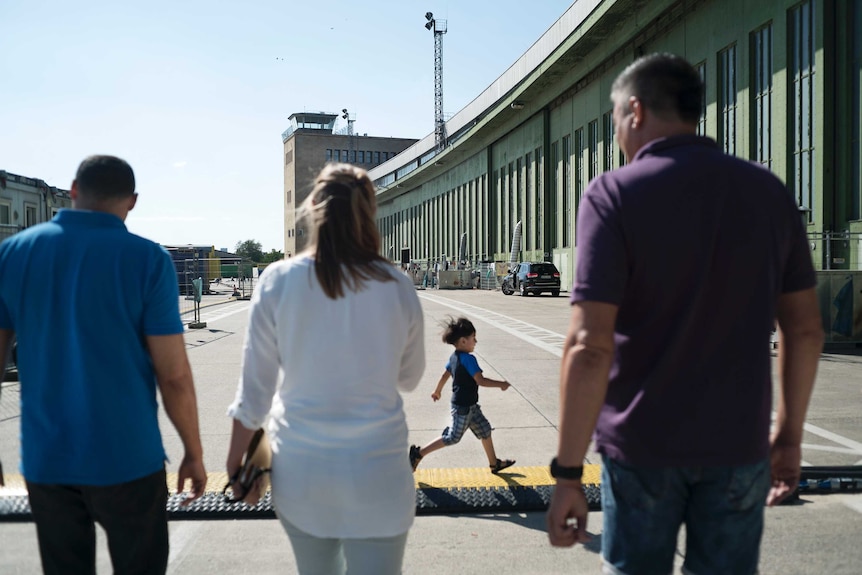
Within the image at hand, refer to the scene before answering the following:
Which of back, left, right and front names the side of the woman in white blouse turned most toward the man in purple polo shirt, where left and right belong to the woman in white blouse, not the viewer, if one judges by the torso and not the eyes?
right

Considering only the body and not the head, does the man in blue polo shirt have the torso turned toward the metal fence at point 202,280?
yes

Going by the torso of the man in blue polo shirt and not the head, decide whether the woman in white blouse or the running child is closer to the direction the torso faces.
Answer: the running child

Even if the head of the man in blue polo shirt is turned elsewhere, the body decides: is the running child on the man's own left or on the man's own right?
on the man's own right

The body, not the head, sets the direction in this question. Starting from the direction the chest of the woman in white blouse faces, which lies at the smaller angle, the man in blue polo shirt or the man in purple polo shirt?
the man in blue polo shirt

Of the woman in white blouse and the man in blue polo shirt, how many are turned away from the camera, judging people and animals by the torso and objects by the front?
2

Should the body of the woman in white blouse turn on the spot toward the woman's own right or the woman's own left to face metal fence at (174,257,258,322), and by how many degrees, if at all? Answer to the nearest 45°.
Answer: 0° — they already face it

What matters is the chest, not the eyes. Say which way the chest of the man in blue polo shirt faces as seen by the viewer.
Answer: away from the camera

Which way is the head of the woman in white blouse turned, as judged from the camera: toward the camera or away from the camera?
away from the camera

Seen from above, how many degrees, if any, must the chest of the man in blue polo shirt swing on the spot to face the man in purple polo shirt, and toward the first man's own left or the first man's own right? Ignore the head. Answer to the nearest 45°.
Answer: approximately 135° to the first man's own right

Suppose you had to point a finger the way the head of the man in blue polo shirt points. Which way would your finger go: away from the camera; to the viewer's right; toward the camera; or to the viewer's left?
away from the camera

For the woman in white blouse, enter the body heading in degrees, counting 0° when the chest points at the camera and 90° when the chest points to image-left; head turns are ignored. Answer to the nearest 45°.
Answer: approximately 180°
